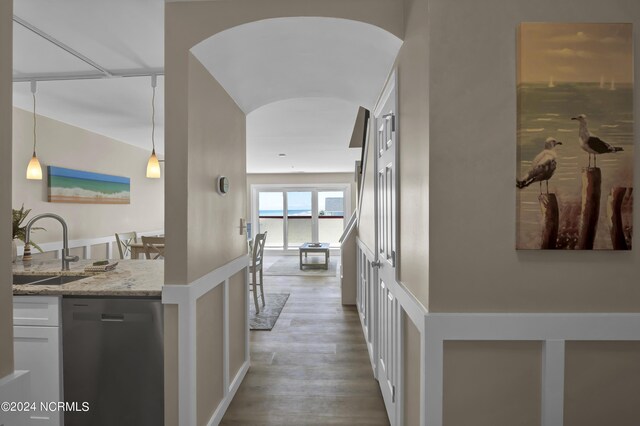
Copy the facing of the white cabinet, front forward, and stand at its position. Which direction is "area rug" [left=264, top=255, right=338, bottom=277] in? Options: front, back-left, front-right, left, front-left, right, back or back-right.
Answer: back-left

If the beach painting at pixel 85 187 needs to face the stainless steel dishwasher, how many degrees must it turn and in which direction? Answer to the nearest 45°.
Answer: approximately 45° to its right

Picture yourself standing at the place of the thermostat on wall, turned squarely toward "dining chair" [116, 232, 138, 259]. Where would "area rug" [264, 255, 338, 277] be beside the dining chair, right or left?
right

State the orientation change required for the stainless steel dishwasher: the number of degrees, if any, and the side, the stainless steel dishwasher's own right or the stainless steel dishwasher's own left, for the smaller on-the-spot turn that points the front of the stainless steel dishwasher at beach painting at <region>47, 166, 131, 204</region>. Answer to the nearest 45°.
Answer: approximately 180°

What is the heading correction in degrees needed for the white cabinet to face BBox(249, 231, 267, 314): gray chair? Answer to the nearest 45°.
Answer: approximately 135° to its left

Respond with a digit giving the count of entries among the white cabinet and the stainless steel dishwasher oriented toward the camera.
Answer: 2

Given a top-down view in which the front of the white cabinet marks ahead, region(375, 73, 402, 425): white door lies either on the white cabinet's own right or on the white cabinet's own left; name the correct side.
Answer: on the white cabinet's own left

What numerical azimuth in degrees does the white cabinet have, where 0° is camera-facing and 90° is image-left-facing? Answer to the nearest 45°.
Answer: approximately 0°
